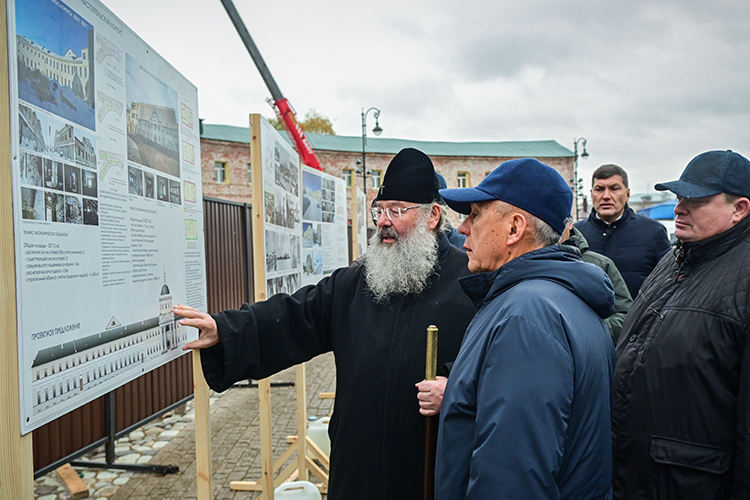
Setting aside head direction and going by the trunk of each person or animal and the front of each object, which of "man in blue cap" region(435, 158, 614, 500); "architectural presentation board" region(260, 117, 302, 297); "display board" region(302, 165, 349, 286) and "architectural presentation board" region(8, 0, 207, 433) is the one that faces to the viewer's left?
the man in blue cap

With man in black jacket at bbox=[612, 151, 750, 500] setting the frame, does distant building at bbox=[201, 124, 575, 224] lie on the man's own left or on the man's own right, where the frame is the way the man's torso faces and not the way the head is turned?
on the man's own right

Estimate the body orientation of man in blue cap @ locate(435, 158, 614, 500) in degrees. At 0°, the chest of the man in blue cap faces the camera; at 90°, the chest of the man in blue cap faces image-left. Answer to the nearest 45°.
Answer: approximately 90°

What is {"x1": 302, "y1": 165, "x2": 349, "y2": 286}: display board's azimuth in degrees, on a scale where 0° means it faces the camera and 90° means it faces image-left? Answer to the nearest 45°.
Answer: approximately 315°

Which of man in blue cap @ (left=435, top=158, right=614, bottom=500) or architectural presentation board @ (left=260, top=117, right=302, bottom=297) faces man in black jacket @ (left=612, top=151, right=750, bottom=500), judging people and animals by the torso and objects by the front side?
the architectural presentation board

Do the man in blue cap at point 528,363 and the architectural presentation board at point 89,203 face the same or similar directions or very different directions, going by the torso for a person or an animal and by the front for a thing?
very different directions

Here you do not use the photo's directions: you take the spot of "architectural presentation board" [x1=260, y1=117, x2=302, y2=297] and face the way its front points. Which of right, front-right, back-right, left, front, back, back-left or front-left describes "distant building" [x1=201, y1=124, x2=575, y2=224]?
back-left

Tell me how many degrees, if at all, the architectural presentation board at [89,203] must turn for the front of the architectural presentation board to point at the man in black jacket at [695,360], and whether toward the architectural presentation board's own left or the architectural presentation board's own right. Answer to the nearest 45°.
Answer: approximately 45° to the architectural presentation board's own left

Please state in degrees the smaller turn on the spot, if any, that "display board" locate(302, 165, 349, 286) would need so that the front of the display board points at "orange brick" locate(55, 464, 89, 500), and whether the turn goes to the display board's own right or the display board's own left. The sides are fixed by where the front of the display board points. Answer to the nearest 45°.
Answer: approximately 90° to the display board's own right

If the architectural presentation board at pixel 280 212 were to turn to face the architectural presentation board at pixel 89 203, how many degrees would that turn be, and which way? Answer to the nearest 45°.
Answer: approximately 45° to its right
